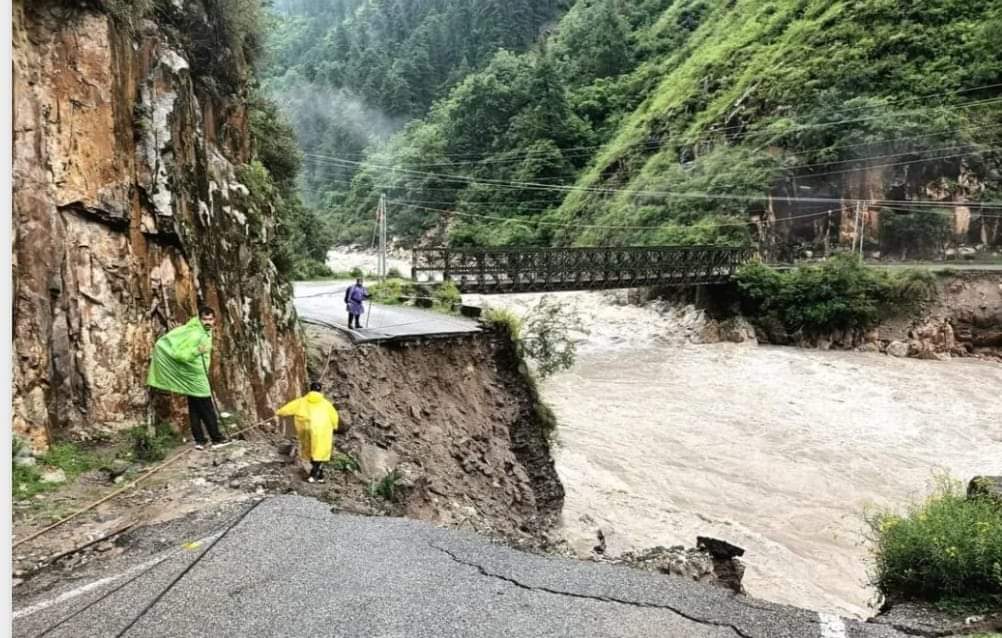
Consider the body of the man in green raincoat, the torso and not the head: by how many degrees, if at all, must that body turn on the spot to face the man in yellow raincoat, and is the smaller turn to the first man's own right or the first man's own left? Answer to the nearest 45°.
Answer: approximately 45° to the first man's own left

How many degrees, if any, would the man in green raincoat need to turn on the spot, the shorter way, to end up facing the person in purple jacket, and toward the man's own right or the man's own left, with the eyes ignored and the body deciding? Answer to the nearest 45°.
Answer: approximately 90° to the man's own left

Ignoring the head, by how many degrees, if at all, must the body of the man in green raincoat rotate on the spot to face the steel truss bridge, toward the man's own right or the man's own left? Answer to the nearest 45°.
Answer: approximately 90° to the man's own left

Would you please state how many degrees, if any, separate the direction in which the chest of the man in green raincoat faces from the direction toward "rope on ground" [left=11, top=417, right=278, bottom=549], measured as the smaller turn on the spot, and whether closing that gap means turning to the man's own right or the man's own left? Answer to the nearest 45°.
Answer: approximately 90° to the man's own right

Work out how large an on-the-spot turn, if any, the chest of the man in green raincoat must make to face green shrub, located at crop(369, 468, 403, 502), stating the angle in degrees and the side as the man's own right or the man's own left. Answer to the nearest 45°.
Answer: approximately 45° to the man's own left

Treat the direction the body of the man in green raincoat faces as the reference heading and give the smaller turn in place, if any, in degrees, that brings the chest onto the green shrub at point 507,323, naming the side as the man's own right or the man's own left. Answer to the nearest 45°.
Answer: approximately 90° to the man's own left

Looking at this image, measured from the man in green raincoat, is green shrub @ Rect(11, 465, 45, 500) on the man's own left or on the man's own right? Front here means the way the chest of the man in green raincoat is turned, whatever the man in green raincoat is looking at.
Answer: on the man's own right

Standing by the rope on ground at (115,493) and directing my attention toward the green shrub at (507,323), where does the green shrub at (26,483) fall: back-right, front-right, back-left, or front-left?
back-left

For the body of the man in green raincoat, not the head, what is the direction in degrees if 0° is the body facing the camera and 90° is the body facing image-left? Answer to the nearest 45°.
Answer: approximately 315°

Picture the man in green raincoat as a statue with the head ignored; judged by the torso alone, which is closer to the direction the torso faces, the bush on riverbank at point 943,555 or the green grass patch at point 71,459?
the bush on riverbank
